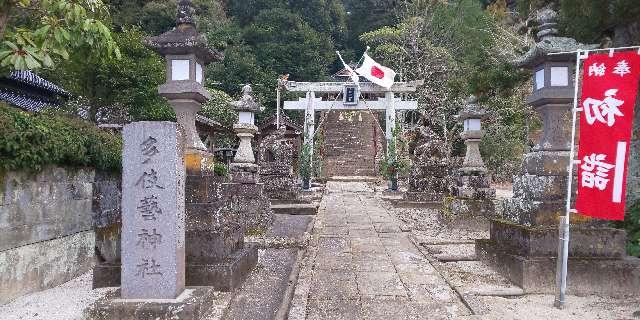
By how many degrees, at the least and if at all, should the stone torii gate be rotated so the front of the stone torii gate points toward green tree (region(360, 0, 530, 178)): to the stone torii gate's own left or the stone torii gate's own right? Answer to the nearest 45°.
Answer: approximately 135° to the stone torii gate's own left

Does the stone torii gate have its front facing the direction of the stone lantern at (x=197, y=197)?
yes

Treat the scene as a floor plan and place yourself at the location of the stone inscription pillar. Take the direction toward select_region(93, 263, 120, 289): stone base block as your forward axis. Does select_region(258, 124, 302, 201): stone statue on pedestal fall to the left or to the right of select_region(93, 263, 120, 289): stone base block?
right

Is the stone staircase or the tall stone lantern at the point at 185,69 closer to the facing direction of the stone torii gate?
the tall stone lantern

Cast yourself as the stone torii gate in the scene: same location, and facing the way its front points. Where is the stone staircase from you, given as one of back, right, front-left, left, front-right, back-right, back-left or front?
back

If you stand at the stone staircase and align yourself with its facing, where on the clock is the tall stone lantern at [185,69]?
The tall stone lantern is roughly at 12 o'clock from the stone staircase.

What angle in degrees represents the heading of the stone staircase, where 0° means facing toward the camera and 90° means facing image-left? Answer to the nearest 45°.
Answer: approximately 0°

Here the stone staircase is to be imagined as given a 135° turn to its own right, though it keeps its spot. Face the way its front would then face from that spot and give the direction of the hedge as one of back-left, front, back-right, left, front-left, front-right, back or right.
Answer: back-left

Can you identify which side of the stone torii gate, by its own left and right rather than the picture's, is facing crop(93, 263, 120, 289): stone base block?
front

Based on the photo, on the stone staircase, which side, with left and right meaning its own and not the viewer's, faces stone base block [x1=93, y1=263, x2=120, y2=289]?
front

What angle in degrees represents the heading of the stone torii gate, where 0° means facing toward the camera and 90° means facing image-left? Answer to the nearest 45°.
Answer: approximately 0°

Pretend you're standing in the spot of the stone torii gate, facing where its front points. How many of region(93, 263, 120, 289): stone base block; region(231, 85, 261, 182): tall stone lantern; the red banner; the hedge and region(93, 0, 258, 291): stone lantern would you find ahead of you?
5

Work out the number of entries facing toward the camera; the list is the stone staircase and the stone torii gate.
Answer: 2

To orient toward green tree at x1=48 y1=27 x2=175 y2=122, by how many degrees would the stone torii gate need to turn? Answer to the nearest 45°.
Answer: approximately 45° to its right
